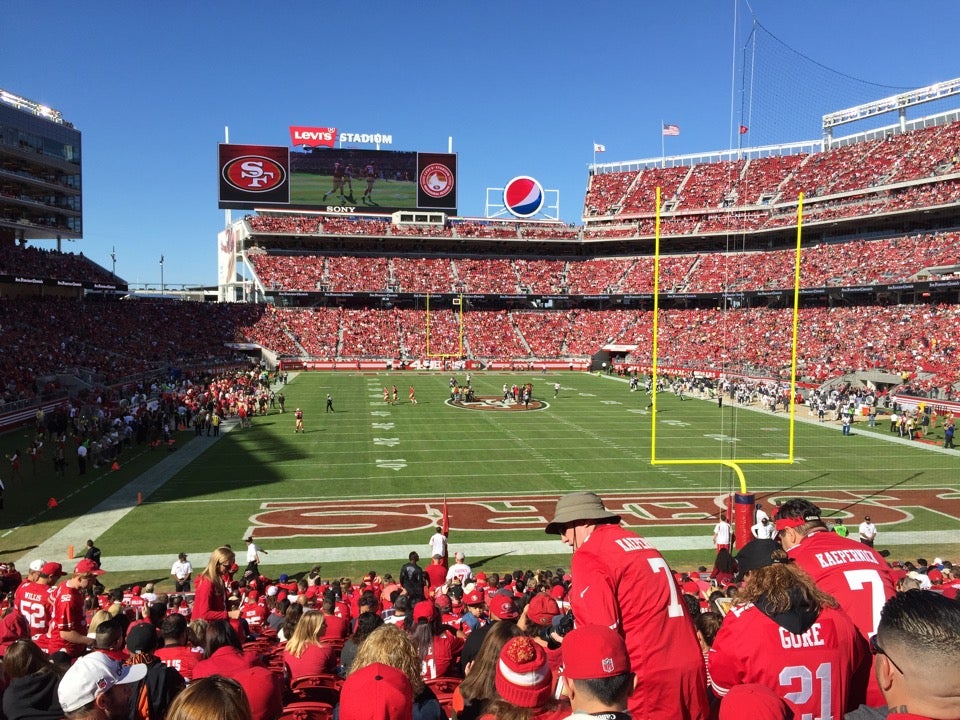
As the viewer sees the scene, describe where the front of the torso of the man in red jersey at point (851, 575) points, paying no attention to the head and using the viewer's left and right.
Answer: facing away from the viewer and to the left of the viewer

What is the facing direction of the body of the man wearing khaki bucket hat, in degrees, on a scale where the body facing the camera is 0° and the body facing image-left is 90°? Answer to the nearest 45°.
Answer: approximately 135°

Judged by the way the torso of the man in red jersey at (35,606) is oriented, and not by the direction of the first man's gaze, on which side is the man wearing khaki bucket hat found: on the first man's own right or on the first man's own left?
on the first man's own right

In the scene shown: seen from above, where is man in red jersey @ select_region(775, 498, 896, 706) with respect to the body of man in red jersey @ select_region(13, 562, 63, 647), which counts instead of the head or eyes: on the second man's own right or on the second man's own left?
on the second man's own right

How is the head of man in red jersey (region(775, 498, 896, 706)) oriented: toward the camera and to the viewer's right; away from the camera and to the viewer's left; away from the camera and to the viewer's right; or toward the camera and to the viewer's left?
away from the camera and to the viewer's left

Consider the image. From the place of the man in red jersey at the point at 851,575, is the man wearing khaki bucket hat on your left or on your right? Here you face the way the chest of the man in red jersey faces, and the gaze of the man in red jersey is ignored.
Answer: on your left

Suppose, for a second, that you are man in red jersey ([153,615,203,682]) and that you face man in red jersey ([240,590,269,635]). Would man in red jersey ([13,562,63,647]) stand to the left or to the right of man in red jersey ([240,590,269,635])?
left

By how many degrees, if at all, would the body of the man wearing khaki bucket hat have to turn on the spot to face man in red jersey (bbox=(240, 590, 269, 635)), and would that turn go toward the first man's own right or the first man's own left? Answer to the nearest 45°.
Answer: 0° — they already face them

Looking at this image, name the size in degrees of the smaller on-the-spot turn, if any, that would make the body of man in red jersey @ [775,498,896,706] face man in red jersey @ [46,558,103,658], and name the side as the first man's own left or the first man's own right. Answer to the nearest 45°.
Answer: approximately 45° to the first man's own left

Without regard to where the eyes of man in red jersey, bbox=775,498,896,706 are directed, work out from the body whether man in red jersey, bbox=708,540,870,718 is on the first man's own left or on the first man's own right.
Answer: on the first man's own left

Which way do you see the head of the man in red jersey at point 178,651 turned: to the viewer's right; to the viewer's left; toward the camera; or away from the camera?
away from the camera

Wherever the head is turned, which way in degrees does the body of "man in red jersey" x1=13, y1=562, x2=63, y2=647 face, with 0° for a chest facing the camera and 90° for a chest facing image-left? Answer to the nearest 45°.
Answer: approximately 225°
